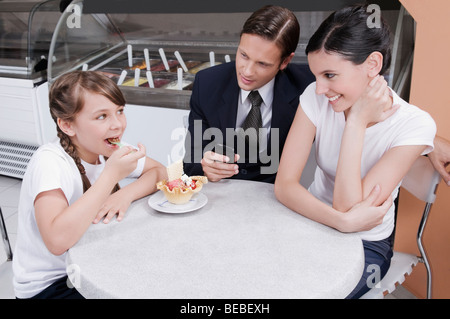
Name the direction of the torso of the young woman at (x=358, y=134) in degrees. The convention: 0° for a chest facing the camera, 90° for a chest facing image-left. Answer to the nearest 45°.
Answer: approximately 45°

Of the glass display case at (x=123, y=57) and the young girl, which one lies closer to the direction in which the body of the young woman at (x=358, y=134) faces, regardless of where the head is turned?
the young girl

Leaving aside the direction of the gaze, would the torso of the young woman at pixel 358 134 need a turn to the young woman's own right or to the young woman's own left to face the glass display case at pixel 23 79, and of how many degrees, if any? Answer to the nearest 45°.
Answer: approximately 90° to the young woman's own right

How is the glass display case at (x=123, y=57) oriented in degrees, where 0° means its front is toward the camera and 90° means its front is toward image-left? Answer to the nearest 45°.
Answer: approximately 0°

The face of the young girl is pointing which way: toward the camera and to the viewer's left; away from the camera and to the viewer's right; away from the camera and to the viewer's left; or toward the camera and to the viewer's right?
toward the camera and to the viewer's right

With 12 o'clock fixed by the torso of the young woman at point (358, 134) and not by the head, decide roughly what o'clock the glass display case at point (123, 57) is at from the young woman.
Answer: The glass display case is roughly at 3 o'clock from the young woman.

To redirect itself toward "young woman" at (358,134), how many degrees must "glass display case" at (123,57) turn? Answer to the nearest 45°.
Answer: approximately 45° to its left

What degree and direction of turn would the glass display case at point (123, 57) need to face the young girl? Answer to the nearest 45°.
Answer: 0° — it already faces them

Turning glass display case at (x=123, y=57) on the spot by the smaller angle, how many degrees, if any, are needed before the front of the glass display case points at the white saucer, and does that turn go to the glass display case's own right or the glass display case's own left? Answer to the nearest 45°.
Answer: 0° — it already faces it

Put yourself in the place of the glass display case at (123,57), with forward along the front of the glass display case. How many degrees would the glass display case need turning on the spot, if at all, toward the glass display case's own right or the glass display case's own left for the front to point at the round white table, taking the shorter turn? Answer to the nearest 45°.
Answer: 0° — it already faces it
